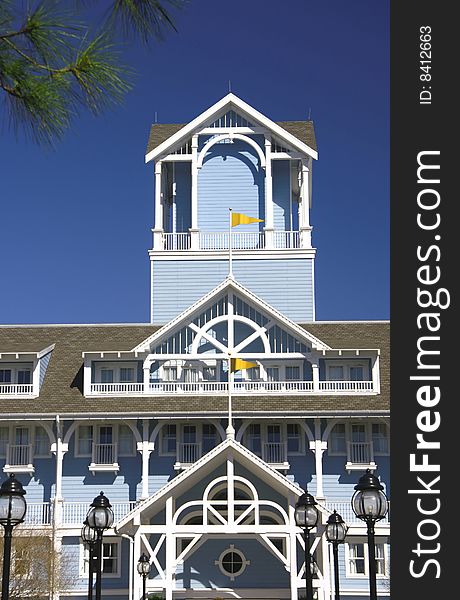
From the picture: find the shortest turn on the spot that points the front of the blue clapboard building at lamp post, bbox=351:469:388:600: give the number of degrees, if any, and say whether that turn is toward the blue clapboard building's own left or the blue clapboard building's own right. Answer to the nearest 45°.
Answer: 0° — it already faces it

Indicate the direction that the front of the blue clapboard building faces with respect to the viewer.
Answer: facing the viewer
